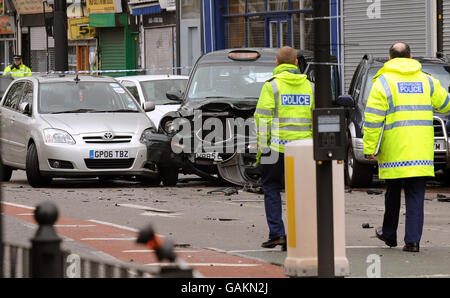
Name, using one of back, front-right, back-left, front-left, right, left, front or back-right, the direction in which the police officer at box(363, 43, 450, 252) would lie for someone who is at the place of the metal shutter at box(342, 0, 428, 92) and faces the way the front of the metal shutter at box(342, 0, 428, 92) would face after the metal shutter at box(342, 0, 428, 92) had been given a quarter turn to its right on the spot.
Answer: left

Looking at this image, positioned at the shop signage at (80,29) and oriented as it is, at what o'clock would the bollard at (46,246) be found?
The bollard is roughly at 12 o'clock from the shop signage.

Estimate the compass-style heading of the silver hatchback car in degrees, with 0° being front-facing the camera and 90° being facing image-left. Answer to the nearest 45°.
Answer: approximately 315°

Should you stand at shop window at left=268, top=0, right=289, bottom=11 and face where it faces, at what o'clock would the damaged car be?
The damaged car is roughly at 12 o'clock from the shop window.

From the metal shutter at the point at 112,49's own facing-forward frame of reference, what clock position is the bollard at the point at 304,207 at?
The bollard is roughly at 12 o'clock from the metal shutter.

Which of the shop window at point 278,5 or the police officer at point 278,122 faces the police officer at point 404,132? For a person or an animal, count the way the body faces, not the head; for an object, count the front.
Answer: the shop window

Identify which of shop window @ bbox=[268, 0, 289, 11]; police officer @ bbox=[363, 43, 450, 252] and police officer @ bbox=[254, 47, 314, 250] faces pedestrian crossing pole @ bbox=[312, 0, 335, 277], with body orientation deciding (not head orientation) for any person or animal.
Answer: the shop window

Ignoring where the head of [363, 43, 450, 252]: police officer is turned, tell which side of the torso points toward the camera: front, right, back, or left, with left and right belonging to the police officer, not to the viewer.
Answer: back

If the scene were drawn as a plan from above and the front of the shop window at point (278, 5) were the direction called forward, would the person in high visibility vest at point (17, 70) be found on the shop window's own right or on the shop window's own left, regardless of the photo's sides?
on the shop window's own right

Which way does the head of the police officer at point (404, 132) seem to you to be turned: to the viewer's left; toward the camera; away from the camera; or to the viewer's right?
away from the camera

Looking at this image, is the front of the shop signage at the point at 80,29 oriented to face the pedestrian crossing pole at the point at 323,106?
yes

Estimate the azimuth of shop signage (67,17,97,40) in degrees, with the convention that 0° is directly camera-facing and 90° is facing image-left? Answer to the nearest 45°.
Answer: approximately 0°

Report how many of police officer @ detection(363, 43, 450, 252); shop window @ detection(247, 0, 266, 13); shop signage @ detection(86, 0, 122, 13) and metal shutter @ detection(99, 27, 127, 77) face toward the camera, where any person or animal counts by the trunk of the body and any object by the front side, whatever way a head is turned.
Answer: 3

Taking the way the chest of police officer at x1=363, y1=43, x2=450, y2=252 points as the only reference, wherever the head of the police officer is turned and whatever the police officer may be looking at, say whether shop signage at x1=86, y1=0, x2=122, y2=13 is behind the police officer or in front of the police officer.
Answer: in front

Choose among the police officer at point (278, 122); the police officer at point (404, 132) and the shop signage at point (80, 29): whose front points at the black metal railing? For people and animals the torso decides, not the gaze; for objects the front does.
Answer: the shop signage

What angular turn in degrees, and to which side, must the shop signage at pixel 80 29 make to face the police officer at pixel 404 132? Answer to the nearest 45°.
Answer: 0° — it already faces them

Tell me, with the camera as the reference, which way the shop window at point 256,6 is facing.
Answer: facing the viewer

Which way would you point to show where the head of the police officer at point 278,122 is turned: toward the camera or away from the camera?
away from the camera

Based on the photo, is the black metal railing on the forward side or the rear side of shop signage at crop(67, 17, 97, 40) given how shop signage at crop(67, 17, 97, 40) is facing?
on the forward side

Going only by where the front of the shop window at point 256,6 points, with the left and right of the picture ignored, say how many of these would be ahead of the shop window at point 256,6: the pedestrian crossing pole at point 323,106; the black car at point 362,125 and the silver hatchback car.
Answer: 3
